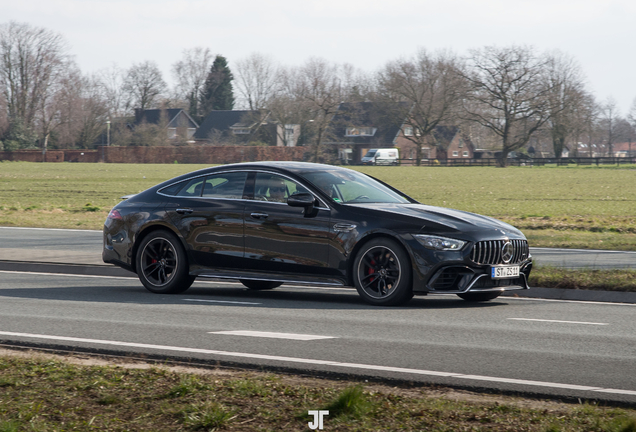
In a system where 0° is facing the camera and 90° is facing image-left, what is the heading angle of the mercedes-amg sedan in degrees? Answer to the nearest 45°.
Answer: approximately 315°
